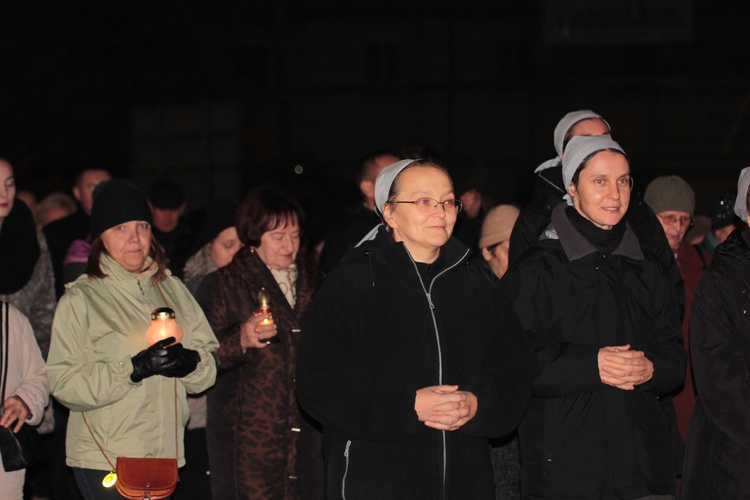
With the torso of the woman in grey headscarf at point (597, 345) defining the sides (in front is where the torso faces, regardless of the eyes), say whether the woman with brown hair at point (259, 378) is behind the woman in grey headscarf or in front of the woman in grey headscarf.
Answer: behind

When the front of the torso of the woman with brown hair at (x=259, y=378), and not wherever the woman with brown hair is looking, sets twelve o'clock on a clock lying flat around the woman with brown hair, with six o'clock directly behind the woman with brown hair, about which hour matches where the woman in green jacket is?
The woman in green jacket is roughly at 3 o'clock from the woman with brown hair.

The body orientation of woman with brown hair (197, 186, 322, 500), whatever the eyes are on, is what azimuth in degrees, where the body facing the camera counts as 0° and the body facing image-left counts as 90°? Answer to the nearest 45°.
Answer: approximately 315°

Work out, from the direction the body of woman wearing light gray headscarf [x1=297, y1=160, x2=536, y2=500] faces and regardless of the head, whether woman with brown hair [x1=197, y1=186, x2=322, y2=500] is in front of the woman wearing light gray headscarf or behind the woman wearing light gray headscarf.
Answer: behind

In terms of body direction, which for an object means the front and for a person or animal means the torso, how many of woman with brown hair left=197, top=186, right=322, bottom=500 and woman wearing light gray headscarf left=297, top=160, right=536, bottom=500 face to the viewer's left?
0

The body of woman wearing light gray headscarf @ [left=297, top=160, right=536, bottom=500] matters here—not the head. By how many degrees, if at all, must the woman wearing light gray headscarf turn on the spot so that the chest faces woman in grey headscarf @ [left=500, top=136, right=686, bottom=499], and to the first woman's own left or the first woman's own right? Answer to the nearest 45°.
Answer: approximately 90° to the first woman's own left
